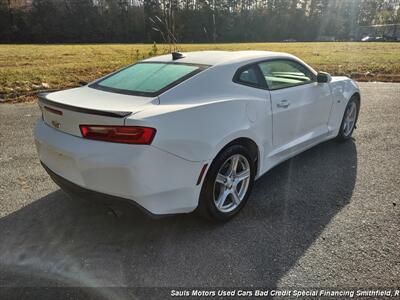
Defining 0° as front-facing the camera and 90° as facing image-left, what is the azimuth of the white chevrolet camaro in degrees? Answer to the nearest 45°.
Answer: approximately 225°
